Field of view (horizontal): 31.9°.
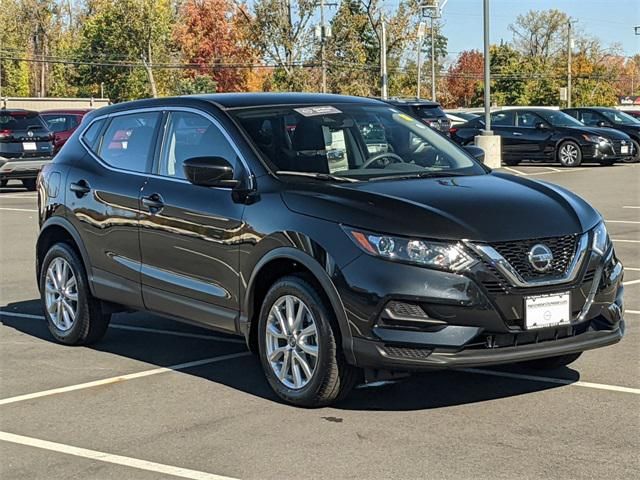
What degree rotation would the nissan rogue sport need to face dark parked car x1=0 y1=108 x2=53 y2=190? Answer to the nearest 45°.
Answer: approximately 135° to its left

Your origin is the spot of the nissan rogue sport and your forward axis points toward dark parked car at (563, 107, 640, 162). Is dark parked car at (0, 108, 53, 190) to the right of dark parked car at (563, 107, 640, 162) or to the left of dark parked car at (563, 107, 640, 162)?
left

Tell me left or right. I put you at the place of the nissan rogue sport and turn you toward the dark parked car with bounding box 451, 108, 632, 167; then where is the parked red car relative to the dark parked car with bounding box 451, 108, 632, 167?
left

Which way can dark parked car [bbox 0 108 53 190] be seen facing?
away from the camera

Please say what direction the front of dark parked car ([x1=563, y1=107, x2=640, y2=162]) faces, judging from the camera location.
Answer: facing the viewer and to the right of the viewer

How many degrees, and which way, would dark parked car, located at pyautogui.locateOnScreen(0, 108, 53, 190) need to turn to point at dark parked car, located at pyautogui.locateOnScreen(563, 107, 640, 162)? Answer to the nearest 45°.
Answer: approximately 90° to its right

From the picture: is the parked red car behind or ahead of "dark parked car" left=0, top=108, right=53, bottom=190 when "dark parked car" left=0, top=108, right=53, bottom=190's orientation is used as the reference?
ahead

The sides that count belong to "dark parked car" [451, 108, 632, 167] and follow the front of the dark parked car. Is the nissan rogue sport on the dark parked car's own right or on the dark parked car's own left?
on the dark parked car's own right

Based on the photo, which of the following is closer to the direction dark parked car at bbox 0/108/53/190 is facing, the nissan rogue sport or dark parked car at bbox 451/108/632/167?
the dark parked car

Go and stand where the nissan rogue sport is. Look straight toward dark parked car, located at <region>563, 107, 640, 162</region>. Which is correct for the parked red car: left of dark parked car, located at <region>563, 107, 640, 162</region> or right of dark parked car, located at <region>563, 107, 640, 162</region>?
left

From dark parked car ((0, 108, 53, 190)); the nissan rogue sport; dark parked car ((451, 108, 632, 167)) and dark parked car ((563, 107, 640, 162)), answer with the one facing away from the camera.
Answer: dark parked car ((0, 108, 53, 190))

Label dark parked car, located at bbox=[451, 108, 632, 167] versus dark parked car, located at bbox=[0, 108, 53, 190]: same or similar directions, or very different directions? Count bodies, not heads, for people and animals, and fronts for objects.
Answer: very different directions

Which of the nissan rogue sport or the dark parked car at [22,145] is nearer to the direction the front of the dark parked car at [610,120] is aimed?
the nissan rogue sport
